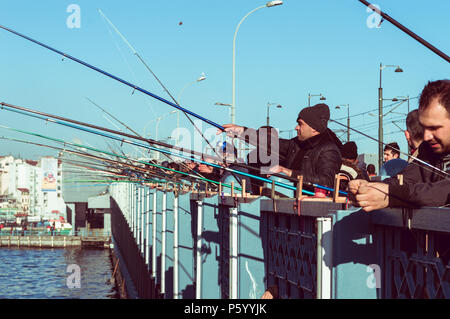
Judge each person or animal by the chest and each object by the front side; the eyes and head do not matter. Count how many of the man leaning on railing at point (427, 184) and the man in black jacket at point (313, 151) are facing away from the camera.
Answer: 0

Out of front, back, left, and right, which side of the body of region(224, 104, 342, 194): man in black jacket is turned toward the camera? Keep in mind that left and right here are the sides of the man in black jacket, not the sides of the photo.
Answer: left

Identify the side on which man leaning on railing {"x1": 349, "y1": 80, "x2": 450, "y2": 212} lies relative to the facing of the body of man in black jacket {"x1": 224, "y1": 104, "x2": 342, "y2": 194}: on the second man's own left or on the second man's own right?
on the second man's own left

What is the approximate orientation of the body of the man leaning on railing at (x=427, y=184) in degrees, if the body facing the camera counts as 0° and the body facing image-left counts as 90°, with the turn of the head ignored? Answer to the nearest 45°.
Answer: approximately 45°
